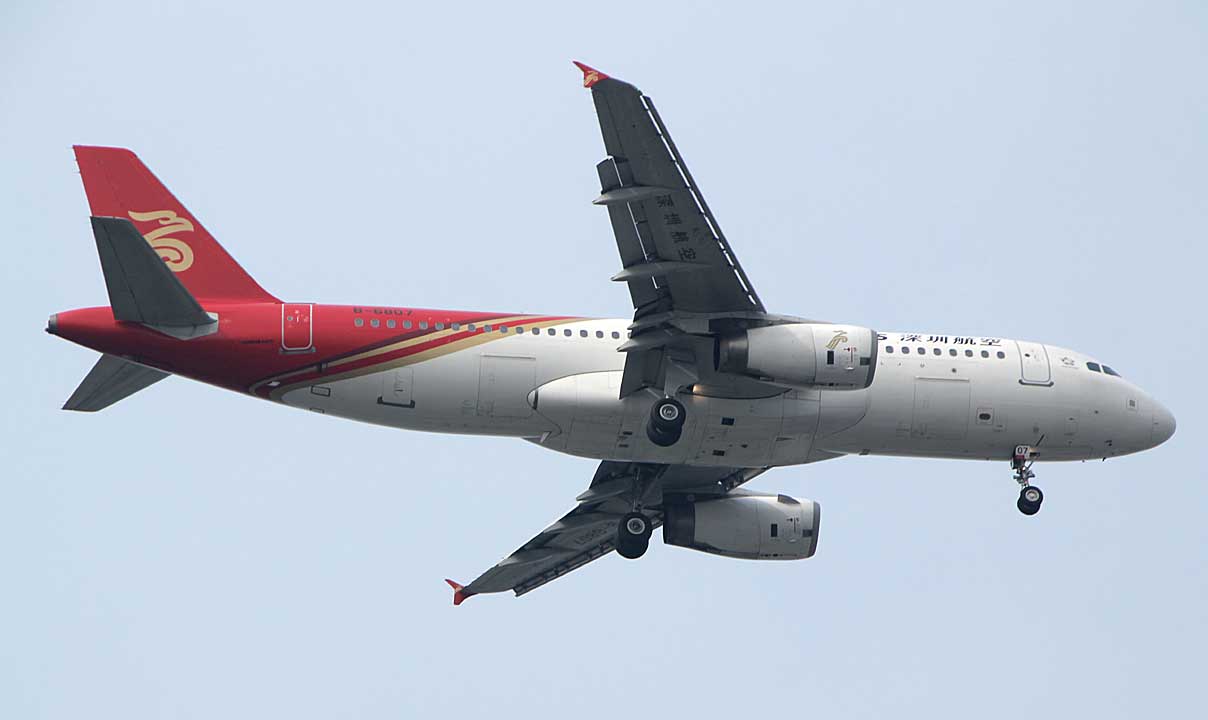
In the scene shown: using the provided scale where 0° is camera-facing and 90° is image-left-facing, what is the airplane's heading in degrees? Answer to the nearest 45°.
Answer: approximately 270°
